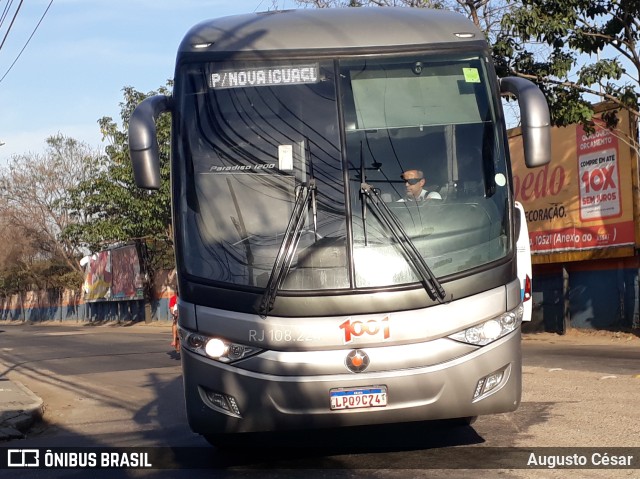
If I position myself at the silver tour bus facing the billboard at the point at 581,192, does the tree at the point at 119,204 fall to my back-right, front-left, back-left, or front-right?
front-left

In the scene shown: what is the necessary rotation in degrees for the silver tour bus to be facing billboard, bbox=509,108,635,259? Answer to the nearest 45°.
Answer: approximately 180°

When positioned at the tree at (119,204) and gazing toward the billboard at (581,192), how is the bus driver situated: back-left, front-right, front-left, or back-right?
front-right

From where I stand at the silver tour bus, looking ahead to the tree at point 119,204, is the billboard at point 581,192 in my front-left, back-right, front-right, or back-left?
front-right

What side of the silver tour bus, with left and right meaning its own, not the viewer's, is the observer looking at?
front

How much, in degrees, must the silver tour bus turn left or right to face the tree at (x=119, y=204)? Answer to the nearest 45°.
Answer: approximately 180°
